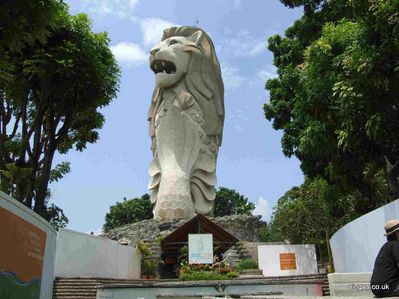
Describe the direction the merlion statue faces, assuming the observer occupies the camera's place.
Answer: facing the viewer and to the left of the viewer

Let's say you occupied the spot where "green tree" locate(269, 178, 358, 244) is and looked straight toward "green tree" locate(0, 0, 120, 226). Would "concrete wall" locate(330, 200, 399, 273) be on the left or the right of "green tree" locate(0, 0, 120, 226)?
left

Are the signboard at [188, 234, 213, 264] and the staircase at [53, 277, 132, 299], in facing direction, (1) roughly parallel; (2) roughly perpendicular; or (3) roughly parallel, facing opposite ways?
roughly parallel

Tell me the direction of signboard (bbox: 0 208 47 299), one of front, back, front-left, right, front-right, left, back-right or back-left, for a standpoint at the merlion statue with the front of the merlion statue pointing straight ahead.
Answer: front-left

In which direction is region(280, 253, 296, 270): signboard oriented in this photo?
toward the camera

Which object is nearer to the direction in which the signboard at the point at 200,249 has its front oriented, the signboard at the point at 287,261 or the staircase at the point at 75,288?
the staircase

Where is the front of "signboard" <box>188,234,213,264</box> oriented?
toward the camera

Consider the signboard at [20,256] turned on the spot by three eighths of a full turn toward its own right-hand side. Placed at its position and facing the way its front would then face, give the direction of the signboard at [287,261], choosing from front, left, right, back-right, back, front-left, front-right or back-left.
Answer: back-right

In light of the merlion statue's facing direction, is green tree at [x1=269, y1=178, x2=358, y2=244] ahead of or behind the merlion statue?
behind

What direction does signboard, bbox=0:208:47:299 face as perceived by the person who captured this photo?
facing the viewer and to the right of the viewer

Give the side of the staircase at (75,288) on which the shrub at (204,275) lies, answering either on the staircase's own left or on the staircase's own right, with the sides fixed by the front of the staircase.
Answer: on the staircase's own left

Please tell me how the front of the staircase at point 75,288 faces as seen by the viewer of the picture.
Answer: facing the viewer
